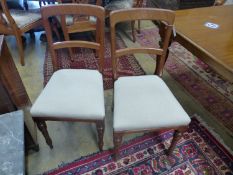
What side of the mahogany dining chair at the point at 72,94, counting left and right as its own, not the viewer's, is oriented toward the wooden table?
left

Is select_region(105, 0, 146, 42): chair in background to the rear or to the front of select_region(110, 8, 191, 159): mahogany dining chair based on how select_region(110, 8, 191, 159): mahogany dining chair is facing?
to the rear

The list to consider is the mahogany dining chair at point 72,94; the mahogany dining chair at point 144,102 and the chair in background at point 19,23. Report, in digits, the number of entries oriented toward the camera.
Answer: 2

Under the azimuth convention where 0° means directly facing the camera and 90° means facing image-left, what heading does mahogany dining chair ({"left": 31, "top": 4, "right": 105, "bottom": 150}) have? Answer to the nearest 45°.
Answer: approximately 0°

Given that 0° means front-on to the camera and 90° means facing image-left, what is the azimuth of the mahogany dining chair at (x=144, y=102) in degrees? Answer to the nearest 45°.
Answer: approximately 0°

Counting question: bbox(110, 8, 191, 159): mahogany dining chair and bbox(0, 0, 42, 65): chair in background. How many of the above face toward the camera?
1

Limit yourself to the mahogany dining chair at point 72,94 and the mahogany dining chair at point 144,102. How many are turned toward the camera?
2

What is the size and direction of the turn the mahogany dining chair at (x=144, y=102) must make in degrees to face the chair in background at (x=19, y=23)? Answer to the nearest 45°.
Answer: approximately 135° to its right

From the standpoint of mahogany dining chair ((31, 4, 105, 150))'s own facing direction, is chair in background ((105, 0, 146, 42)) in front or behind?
behind

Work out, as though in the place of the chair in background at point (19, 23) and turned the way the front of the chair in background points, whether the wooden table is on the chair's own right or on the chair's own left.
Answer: on the chair's own right
